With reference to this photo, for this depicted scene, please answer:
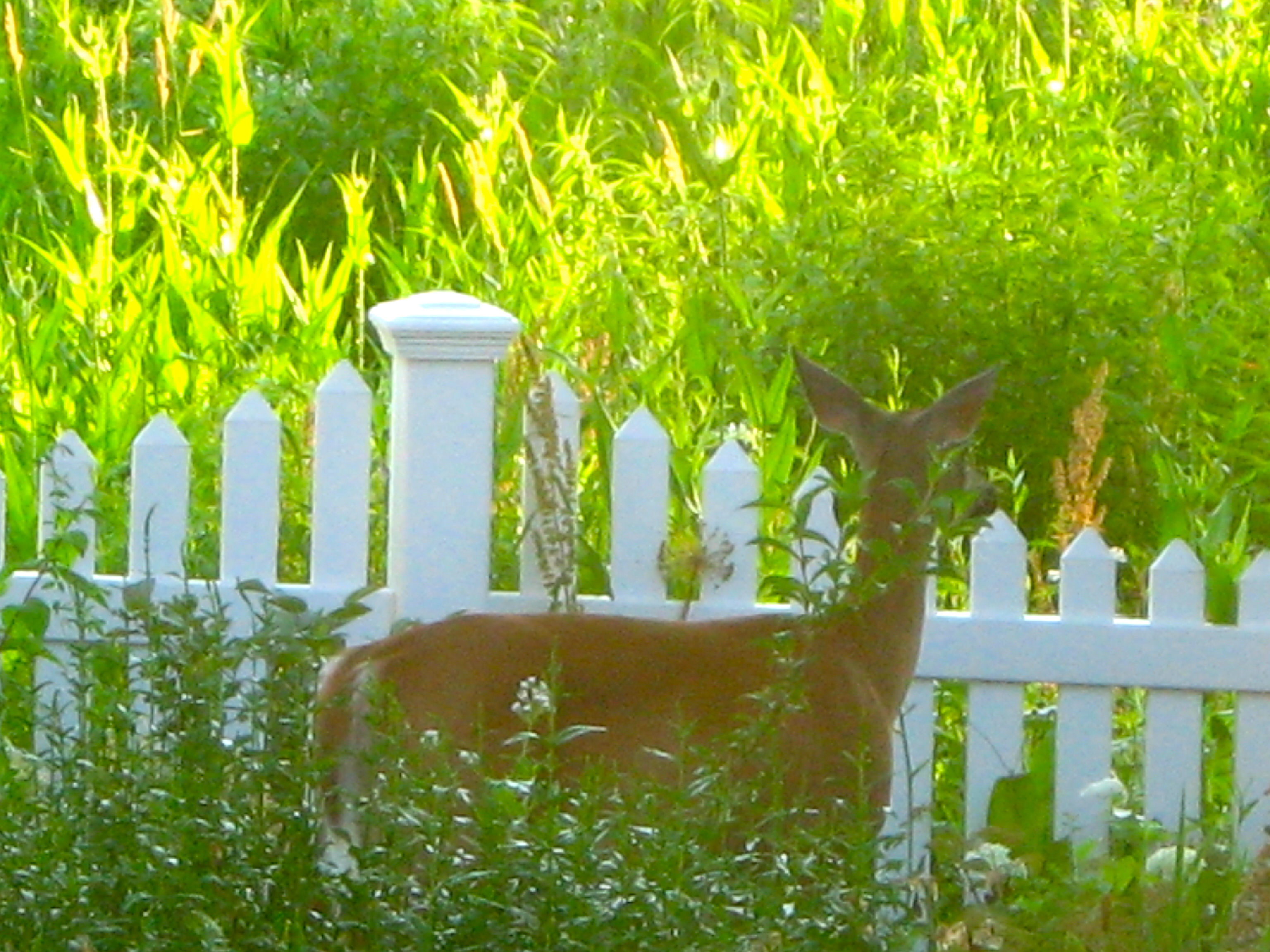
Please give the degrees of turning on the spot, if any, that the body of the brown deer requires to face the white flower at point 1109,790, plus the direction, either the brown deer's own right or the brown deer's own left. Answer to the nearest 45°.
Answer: approximately 45° to the brown deer's own left

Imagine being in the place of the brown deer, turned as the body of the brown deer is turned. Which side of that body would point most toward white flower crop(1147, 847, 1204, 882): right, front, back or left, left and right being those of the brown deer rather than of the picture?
front

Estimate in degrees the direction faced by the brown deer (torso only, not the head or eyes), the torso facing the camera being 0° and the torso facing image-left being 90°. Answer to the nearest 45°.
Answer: approximately 270°

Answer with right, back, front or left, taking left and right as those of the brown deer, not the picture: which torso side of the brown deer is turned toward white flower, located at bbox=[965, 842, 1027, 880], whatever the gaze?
front
